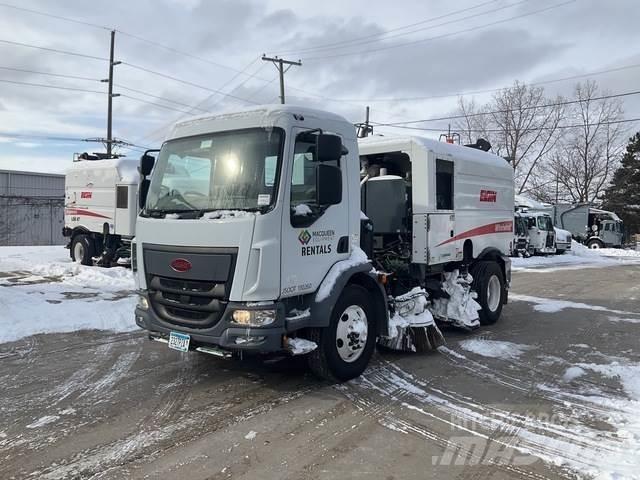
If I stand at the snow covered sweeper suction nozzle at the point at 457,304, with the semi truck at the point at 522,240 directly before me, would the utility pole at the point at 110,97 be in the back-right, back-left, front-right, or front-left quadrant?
front-left

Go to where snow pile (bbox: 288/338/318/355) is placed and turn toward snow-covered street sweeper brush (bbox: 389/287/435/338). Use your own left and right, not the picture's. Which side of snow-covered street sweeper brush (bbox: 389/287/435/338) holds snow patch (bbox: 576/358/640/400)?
right

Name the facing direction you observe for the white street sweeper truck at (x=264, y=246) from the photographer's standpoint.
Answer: facing the viewer and to the left of the viewer

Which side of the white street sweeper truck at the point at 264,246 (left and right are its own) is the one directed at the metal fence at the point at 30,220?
right

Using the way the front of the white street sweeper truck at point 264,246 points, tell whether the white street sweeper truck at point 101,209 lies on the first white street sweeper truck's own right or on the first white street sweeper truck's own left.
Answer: on the first white street sweeper truck's own right

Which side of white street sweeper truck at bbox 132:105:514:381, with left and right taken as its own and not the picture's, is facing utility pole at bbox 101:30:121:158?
right

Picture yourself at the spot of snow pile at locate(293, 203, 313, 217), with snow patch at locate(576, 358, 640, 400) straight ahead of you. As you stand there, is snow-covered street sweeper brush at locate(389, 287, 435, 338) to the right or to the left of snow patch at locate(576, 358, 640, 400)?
left

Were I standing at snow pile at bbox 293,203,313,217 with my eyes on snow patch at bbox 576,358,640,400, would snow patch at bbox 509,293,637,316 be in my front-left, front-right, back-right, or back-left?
front-left
